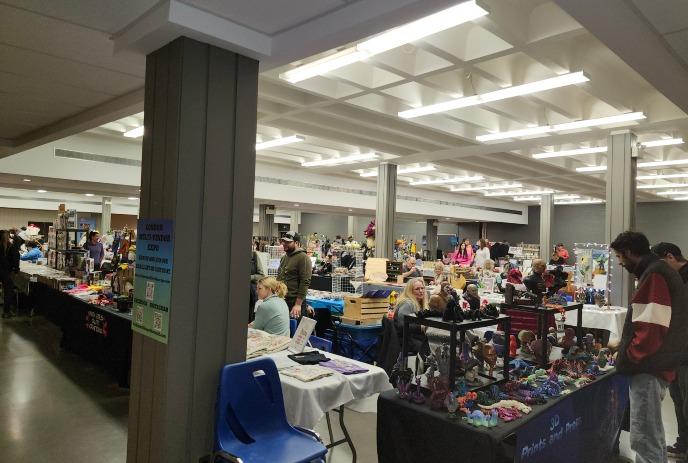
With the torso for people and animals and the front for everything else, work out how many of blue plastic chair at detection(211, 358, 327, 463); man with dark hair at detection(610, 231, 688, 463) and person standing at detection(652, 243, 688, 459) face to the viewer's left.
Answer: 2

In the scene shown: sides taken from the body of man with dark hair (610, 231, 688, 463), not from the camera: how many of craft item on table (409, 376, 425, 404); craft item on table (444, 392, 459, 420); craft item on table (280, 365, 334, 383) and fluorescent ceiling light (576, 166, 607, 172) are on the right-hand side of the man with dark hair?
1

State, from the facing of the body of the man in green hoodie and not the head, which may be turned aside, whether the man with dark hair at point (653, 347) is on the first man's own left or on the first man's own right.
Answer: on the first man's own left

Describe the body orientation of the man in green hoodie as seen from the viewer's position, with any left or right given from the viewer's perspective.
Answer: facing the viewer and to the left of the viewer

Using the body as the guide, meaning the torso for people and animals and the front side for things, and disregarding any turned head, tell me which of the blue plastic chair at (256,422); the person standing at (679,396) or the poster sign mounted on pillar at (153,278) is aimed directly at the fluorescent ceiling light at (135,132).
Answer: the person standing

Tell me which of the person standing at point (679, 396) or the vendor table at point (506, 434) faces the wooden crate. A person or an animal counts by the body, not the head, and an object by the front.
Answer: the person standing

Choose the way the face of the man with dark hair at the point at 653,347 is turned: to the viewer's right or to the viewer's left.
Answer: to the viewer's left

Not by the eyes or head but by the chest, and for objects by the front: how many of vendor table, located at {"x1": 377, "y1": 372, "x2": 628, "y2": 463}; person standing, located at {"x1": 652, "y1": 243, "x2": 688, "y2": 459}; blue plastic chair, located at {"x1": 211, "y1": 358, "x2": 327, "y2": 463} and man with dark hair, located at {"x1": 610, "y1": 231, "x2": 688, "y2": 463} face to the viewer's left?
2

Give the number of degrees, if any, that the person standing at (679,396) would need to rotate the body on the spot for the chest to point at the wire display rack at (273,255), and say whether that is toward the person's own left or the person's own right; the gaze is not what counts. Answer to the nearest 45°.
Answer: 0° — they already face it

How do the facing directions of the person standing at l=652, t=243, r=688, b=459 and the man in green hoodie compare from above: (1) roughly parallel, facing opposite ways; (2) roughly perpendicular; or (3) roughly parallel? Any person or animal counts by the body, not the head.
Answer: roughly perpendicular

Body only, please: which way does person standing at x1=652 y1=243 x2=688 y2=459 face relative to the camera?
to the viewer's left

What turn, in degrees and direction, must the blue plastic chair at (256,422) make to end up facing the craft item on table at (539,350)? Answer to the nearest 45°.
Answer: approximately 45° to its left

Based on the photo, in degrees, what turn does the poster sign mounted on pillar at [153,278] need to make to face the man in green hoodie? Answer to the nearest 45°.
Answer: approximately 180°

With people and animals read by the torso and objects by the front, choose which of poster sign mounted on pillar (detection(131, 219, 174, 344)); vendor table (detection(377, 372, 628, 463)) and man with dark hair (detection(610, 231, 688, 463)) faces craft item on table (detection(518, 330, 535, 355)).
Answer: the man with dark hair

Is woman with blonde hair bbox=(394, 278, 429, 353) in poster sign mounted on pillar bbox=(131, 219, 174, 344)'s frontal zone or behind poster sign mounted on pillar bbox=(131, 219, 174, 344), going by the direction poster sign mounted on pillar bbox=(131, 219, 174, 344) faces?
behind

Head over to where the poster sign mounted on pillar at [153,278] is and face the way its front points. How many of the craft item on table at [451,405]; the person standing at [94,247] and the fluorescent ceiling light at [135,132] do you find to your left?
1
